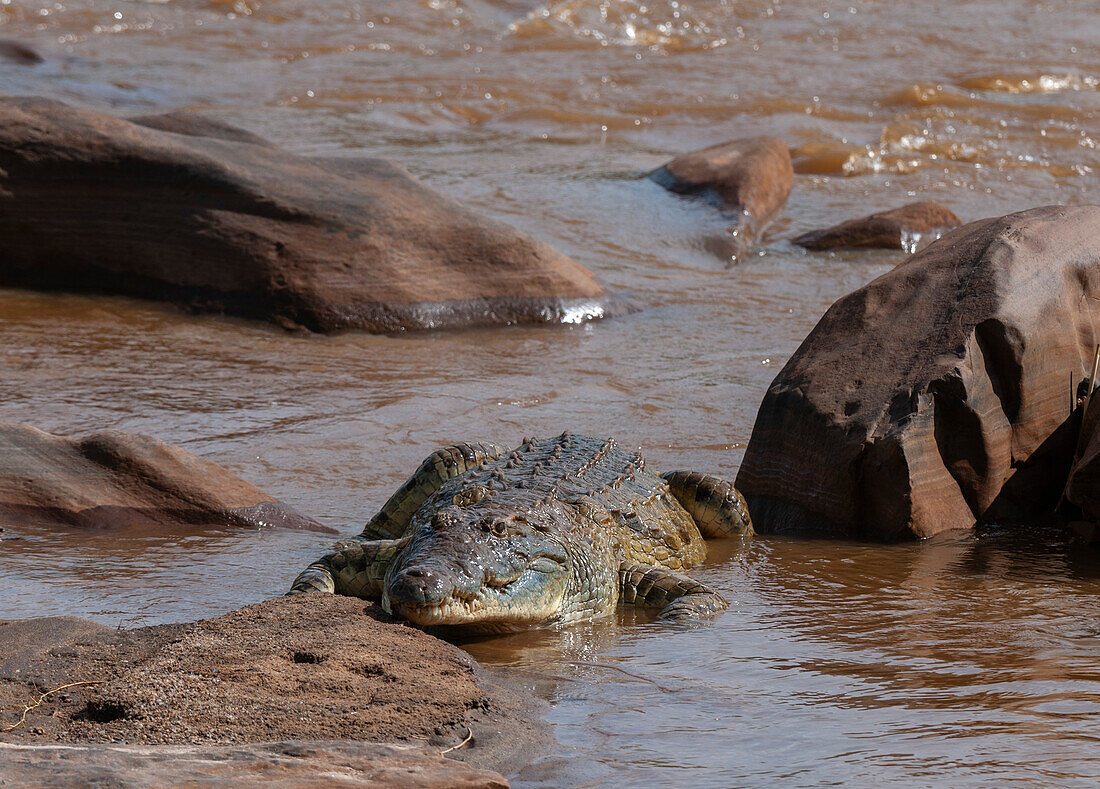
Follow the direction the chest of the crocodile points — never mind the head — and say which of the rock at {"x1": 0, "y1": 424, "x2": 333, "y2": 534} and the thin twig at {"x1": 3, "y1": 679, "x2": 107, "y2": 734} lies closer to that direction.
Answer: the thin twig

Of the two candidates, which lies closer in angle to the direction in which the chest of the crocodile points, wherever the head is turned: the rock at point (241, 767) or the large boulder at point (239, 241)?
the rock

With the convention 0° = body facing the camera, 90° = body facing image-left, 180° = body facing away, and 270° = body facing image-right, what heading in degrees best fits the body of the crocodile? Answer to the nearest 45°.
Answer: approximately 45°

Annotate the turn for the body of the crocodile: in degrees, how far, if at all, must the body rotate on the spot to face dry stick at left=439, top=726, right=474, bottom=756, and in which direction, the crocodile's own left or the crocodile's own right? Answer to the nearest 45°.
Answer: approximately 45° to the crocodile's own left

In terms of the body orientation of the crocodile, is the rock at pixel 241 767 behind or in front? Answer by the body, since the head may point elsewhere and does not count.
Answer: in front

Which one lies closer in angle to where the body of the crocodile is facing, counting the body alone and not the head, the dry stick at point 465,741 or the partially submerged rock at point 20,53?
the dry stick

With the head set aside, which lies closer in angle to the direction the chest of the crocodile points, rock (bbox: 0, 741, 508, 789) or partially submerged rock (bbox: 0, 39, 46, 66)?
the rock
